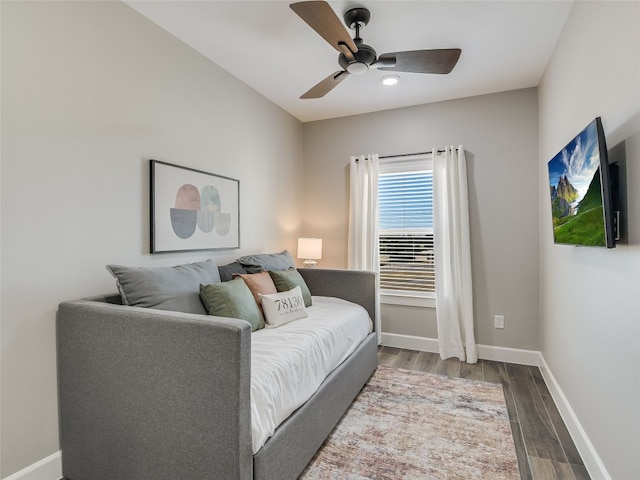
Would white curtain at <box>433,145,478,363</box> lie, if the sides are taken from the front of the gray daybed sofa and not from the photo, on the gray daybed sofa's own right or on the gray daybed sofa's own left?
on the gray daybed sofa's own left

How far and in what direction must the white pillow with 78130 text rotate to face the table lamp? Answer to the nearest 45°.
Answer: approximately 135° to its left

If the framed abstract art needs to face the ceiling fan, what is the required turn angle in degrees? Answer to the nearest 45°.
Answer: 0° — it already faces it

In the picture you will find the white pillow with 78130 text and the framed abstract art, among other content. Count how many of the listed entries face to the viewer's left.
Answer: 0

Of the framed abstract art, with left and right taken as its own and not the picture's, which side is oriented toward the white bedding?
front

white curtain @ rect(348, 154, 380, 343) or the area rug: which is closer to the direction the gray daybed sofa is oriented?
the area rug

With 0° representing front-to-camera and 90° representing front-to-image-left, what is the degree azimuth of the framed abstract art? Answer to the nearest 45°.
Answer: approximately 315°

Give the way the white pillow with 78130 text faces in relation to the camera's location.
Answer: facing the viewer and to the right of the viewer

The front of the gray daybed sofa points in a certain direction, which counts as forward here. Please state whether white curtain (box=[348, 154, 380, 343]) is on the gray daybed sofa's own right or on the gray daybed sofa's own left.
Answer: on the gray daybed sofa's own left

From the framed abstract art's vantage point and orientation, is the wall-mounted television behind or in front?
in front
